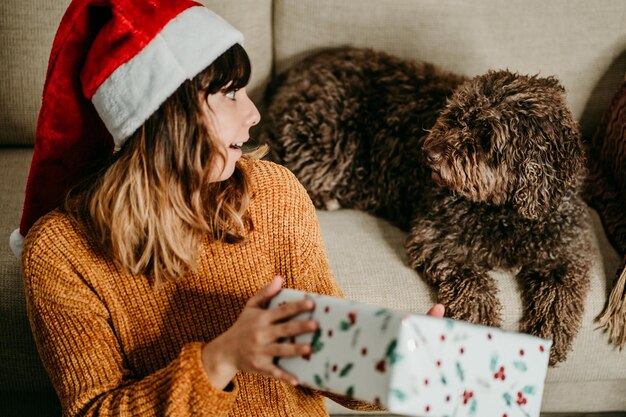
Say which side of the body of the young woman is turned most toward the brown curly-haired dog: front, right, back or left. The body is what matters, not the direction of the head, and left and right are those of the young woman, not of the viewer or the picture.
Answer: left

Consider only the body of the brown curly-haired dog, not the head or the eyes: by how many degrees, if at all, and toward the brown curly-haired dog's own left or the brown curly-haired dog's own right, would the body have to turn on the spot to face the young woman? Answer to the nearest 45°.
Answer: approximately 90° to the brown curly-haired dog's own right

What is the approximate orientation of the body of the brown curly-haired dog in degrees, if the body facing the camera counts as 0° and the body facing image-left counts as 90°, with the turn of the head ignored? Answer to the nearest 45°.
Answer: approximately 315°

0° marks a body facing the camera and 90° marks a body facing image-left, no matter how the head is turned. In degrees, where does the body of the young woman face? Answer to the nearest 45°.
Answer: approximately 315°

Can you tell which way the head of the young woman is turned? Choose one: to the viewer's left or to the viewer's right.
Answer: to the viewer's right
